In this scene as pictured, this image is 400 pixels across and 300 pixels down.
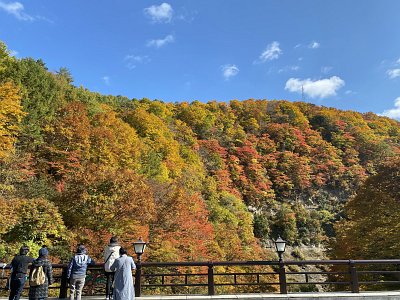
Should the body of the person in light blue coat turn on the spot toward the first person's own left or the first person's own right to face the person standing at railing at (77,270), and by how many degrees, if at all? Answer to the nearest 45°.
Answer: approximately 45° to the first person's own left

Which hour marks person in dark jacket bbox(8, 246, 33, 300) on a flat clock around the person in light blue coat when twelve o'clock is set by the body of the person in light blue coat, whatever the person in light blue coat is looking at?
The person in dark jacket is roughly at 10 o'clock from the person in light blue coat.

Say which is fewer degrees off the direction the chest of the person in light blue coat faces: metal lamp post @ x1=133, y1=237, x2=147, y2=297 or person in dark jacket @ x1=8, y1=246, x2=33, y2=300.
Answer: the metal lamp post

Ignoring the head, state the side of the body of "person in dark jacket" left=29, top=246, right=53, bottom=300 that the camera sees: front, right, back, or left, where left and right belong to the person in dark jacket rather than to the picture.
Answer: back

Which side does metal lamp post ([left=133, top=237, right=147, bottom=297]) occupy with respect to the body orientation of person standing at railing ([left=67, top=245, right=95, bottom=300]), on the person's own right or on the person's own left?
on the person's own right

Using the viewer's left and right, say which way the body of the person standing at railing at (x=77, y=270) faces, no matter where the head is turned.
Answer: facing away from the viewer

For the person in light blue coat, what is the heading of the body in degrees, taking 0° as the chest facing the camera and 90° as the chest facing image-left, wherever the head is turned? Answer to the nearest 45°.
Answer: approximately 180°

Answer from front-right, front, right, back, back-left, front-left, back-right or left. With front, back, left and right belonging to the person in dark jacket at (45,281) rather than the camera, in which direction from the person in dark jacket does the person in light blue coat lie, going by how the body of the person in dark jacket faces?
back-right
